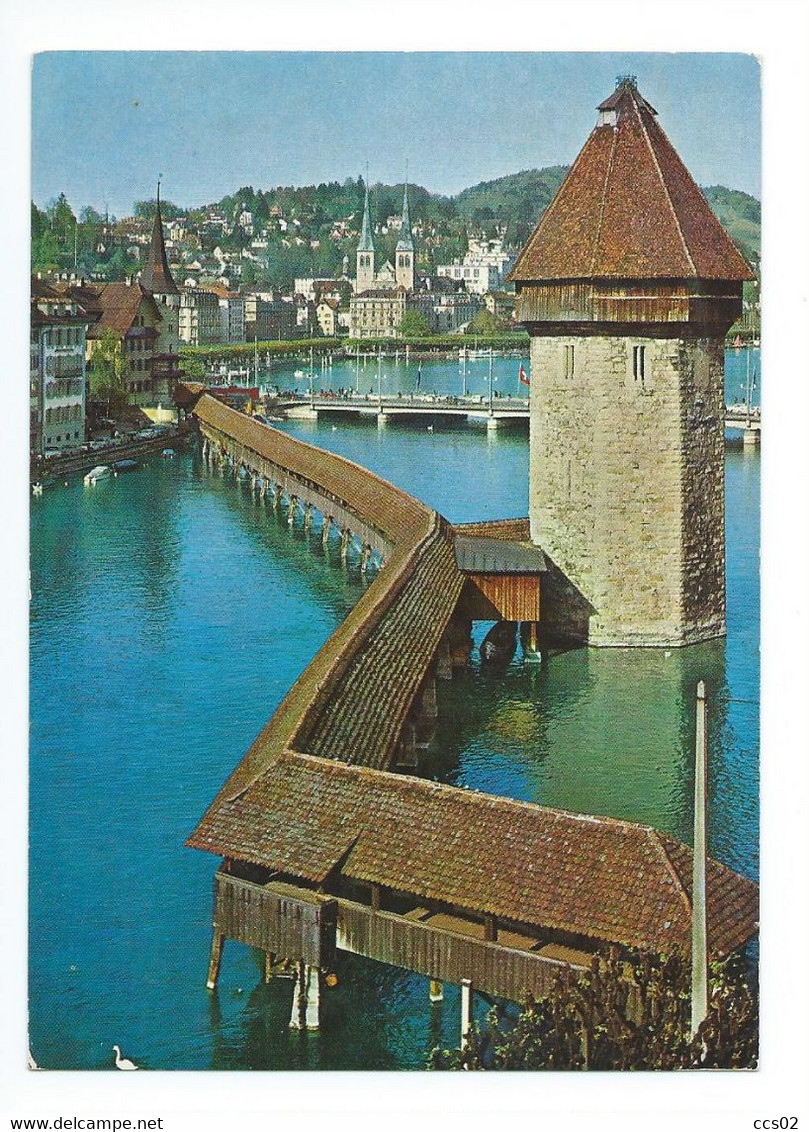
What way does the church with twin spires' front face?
toward the camera

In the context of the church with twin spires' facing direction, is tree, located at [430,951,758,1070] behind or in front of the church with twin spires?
in front

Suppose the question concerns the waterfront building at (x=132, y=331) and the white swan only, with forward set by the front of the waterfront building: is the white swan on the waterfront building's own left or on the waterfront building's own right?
on the waterfront building's own right

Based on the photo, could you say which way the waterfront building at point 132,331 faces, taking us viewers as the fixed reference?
facing the viewer and to the right of the viewer

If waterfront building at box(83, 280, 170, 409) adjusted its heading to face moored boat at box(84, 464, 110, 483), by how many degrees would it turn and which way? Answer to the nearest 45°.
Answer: approximately 45° to its right

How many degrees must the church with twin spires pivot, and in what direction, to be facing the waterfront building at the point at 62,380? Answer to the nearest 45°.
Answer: approximately 45° to its right

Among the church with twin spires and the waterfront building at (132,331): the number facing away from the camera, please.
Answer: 0

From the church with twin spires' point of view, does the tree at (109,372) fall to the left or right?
on its right
